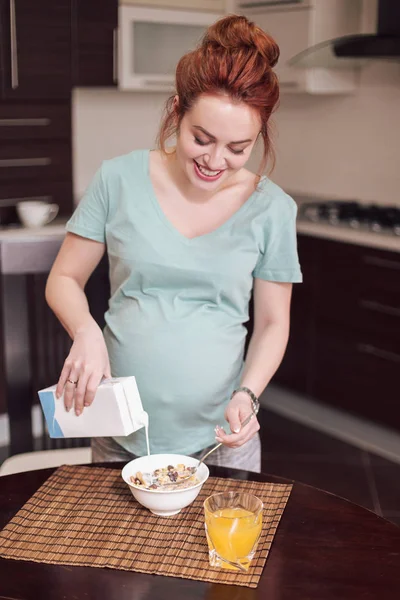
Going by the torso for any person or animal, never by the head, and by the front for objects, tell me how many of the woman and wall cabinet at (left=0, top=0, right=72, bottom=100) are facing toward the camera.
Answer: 2

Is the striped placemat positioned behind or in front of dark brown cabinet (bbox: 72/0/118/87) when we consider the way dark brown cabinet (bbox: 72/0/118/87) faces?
in front

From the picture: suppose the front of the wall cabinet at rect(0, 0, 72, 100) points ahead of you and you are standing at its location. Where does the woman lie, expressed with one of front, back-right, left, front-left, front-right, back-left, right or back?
front

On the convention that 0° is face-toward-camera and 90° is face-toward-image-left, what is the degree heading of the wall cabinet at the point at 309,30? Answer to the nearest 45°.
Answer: approximately 45°

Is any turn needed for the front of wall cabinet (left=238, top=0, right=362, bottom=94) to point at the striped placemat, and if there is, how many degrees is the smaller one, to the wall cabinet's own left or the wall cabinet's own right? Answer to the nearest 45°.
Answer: approximately 45° to the wall cabinet's own left

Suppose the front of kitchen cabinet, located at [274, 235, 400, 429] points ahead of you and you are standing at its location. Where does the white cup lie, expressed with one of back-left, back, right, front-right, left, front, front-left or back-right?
front-right

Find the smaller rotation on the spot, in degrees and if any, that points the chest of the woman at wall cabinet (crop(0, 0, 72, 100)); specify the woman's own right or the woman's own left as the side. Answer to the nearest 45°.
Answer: approximately 180°

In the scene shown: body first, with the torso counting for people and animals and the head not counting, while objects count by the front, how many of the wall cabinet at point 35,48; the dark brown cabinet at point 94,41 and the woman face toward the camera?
3

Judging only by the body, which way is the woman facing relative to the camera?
toward the camera

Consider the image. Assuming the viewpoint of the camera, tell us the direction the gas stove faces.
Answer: facing the viewer and to the left of the viewer

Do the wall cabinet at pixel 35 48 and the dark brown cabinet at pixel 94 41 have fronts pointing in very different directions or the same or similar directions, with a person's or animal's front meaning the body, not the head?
same or similar directions

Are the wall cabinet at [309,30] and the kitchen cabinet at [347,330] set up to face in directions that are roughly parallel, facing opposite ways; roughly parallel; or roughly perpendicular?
roughly parallel

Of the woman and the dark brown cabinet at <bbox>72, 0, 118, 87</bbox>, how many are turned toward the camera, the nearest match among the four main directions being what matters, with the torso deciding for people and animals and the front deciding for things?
2

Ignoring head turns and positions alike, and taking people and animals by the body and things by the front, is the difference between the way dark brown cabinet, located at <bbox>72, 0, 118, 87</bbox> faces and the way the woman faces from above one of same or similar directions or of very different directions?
same or similar directions

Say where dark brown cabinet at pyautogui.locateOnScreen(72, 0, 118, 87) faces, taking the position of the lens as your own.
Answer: facing the viewer
